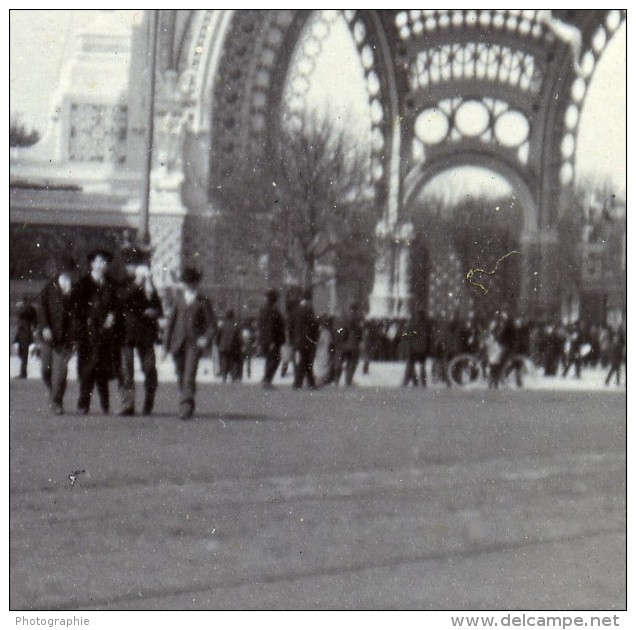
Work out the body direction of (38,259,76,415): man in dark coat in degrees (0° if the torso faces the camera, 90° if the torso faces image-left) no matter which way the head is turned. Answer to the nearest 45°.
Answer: approximately 315°

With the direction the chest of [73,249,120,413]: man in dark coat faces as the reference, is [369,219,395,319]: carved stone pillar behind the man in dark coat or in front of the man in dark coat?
behind

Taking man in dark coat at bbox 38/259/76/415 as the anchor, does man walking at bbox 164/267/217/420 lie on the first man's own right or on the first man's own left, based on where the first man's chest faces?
on the first man's own left

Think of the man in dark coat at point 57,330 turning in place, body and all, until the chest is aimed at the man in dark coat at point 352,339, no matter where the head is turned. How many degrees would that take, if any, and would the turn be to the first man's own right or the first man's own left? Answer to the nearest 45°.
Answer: approximately 90° to the first man's own left

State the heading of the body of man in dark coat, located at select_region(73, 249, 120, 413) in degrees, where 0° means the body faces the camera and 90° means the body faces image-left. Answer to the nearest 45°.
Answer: approximately 0°
